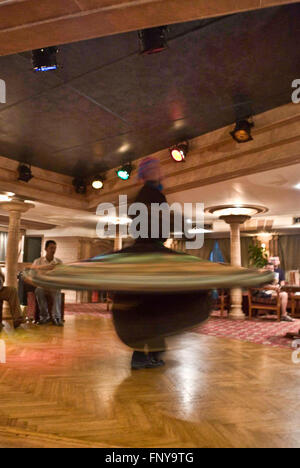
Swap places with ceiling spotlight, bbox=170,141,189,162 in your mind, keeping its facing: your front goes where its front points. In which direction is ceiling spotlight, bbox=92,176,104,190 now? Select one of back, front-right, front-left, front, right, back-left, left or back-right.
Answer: right

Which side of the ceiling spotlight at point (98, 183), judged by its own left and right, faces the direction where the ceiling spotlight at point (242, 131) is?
left

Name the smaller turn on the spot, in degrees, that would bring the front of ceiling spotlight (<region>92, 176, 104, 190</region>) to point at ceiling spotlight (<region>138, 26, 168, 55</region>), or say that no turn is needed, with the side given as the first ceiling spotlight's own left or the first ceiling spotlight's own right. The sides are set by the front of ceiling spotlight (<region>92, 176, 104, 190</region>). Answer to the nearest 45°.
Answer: approximately 45° to the first ceiling spotlight's own left

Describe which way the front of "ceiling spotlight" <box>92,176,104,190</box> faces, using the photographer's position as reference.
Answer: facing the viewer and to the left of the viewer

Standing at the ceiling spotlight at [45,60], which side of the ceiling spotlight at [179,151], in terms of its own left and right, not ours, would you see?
front

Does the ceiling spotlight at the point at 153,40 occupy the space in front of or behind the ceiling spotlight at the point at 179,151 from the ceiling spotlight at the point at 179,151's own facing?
in front

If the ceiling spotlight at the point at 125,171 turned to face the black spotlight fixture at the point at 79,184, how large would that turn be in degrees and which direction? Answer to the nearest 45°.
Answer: approximately 90° to its right

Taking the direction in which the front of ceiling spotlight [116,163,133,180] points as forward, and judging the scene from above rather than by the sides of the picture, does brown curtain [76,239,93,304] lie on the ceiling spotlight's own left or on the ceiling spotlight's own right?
on the ceiling spotlight's own right

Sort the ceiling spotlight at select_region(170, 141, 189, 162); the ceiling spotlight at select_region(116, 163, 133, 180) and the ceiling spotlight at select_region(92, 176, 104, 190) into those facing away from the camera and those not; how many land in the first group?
0

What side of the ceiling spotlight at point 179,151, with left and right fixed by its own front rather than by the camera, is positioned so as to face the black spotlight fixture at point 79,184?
right

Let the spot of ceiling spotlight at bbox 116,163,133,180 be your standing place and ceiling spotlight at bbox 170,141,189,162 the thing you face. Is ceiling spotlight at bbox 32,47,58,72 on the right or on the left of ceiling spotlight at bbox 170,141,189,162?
right

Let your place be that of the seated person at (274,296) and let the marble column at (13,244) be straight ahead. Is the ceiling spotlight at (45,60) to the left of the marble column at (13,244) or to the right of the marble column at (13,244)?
left

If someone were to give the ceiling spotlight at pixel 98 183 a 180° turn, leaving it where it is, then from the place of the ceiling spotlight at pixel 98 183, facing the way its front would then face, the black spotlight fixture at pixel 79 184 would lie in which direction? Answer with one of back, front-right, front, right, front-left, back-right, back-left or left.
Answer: left

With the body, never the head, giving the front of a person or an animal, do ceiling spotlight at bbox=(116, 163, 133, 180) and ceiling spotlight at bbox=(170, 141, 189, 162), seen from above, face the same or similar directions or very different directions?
same or similar directions

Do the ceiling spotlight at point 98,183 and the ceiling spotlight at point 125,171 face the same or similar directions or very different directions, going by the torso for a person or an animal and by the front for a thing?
same or similar directions

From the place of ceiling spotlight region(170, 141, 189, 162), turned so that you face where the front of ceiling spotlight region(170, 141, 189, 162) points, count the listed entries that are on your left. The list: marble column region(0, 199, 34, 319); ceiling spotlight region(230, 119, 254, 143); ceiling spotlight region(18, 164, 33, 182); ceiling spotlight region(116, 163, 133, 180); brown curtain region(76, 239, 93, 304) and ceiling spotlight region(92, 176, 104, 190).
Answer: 1
